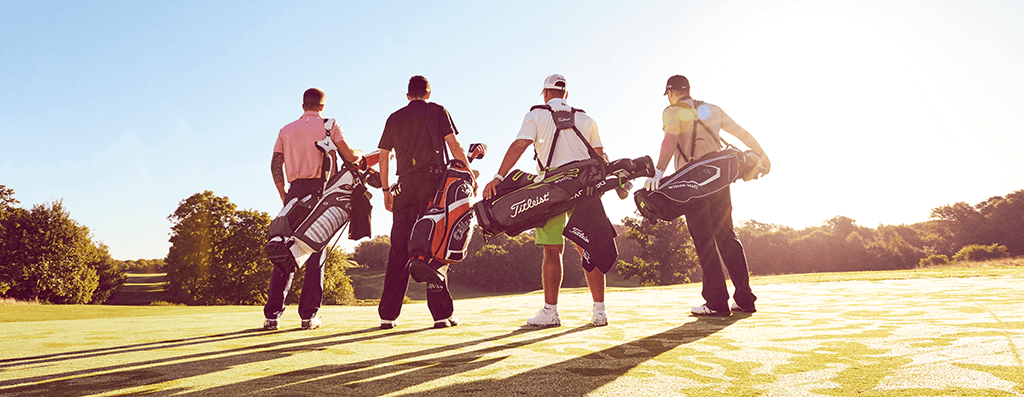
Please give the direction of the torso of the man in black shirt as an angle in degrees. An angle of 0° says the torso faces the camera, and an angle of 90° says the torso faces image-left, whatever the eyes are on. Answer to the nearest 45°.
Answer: approximately 180°

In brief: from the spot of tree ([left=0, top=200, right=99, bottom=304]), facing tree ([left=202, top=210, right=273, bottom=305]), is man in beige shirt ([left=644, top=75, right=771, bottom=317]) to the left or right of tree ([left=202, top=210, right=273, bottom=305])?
right

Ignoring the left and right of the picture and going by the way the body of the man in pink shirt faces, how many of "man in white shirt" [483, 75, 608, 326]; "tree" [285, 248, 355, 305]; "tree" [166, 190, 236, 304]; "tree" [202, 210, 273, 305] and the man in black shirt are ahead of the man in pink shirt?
3

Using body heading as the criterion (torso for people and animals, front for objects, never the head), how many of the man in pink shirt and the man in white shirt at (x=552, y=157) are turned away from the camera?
2

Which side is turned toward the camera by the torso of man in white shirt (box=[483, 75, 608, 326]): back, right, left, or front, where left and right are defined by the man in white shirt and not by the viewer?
back

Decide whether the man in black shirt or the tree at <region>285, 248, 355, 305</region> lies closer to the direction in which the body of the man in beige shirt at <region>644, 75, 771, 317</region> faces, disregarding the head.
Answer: the tree

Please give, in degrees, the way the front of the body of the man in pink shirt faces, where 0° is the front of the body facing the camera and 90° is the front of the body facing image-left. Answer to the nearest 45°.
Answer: approximately 180°

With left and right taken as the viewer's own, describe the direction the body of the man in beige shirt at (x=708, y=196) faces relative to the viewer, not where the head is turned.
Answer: facing away from the viewer and to the left of the viewer

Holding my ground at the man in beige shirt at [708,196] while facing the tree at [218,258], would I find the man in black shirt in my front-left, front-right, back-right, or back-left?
front-left

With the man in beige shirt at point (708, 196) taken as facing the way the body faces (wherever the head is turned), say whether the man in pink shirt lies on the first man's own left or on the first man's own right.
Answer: on the first man's own left

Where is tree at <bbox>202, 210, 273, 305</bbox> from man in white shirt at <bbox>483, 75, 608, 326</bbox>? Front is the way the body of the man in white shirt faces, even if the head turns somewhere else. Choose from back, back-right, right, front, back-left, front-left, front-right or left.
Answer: front-left

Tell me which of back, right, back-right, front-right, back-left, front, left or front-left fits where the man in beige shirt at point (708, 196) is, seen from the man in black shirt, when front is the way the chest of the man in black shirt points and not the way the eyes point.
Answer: right

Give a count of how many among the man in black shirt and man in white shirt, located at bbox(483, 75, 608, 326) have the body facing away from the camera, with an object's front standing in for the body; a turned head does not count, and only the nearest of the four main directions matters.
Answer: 2

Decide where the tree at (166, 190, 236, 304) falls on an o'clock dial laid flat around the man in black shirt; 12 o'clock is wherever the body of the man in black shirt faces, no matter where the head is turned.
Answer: The tree is roughly at 11 o'clock from the man in black shirt.

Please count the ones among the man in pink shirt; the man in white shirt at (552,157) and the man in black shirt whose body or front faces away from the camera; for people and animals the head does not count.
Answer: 3

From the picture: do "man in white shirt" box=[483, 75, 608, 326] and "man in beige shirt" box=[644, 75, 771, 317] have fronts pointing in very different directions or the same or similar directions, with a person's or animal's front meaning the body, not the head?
same or similar directions
